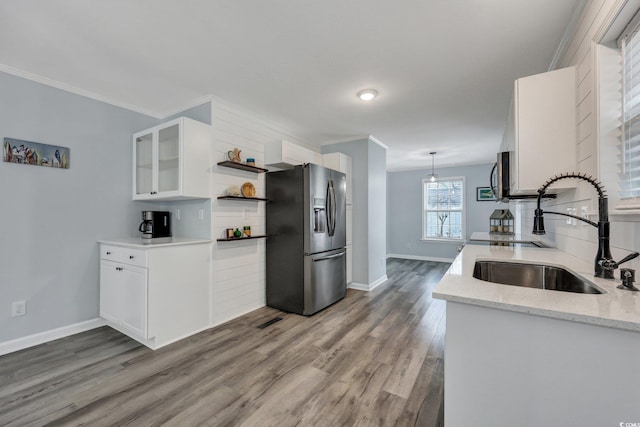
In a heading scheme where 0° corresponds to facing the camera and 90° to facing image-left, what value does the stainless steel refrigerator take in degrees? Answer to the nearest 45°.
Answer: approximately 315°

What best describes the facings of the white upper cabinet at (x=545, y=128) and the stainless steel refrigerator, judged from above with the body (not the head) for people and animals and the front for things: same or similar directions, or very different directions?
very different directions

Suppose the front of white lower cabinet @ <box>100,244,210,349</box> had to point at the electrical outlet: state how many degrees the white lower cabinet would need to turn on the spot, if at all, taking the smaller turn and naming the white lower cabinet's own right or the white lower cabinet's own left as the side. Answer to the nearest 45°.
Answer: approximately 90° to the white lower cabinet's own right

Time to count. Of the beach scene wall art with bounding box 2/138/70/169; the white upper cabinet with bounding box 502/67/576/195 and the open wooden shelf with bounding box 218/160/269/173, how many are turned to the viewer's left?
1

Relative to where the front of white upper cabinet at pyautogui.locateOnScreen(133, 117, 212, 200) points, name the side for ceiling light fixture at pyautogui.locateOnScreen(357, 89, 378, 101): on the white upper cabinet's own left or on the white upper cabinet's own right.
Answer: on the white upper cabinet's own left

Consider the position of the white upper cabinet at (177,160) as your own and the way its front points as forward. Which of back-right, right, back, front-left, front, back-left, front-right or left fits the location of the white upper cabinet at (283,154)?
back-left

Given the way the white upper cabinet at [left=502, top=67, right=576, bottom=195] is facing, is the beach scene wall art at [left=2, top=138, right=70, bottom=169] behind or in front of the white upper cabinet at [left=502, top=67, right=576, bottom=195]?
in front

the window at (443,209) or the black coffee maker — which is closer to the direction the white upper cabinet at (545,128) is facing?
the black coffee maker

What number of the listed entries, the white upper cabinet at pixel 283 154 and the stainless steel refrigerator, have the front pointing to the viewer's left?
0

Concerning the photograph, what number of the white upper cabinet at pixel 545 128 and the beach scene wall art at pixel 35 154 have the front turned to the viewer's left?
1

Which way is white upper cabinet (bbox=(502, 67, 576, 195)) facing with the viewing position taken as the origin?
facing to the left of the viewer

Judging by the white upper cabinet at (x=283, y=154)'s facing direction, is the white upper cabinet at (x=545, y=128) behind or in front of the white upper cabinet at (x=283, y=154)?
in front

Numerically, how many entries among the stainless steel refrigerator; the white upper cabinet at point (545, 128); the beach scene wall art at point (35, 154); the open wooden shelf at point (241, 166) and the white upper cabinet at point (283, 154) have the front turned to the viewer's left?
1

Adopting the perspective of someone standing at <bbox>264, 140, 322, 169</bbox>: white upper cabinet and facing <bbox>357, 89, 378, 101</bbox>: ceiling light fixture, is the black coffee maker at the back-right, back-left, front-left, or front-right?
back-right

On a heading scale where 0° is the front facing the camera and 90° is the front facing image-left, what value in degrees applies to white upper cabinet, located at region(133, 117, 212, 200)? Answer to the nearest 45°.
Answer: approximately 45°

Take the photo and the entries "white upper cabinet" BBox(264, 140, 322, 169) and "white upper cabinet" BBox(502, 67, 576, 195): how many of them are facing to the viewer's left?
1
